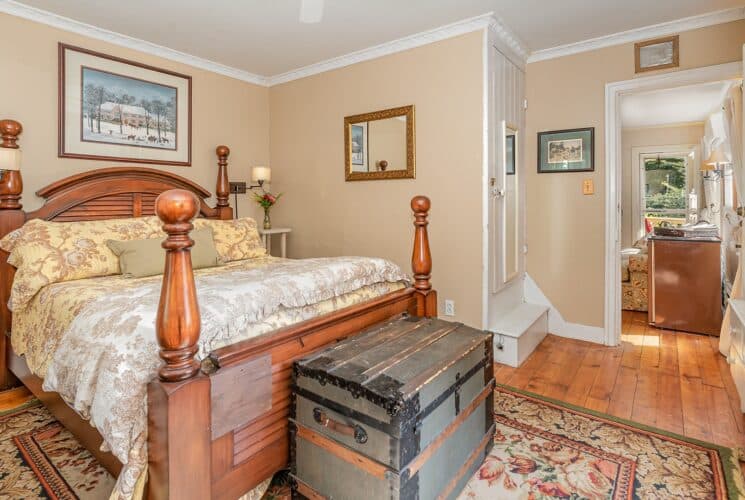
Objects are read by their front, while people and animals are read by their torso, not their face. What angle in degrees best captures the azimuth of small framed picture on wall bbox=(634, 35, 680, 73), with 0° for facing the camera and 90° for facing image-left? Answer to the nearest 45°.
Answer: approximately 45°

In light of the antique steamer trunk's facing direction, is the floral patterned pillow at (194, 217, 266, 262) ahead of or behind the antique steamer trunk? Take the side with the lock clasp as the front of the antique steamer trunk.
behind

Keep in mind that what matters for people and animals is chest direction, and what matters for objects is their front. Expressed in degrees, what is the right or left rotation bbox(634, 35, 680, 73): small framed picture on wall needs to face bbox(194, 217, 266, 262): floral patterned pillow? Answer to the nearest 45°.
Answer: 0° — it already faces it

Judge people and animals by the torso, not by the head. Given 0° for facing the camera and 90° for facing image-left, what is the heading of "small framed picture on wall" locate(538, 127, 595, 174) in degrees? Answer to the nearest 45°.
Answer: approximately 45°

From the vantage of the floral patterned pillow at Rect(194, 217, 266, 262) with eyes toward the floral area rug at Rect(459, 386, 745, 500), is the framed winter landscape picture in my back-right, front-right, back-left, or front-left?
back-right

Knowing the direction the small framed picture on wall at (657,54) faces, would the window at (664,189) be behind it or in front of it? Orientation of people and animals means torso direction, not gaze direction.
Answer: behind

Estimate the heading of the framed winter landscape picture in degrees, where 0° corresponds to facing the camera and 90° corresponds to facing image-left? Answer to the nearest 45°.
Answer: approximately 315°

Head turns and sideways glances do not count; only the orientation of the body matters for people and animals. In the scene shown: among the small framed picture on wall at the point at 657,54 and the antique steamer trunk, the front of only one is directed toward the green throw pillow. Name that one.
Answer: the small framed picture on wall
